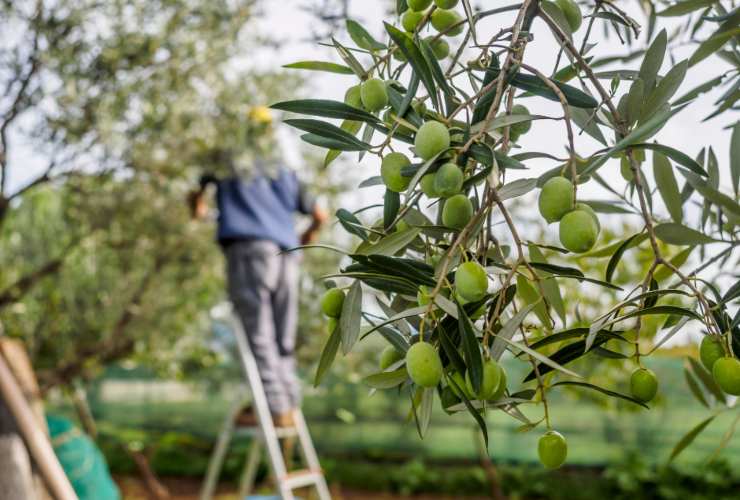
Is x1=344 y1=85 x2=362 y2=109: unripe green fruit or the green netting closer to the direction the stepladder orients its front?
the unripe green fruit

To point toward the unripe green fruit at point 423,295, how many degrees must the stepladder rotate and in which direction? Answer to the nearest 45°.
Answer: approximately 45° to its right

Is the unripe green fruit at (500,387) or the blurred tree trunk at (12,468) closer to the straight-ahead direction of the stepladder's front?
the unripe green fruit

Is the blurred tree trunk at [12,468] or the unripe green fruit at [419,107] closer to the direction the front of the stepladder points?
the unripe green fruit

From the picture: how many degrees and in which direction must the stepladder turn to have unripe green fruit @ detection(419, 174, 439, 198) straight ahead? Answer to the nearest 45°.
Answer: approximately 45° to its right

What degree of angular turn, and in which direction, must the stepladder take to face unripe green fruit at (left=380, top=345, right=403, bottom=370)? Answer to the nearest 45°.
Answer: approximately 45° to its right

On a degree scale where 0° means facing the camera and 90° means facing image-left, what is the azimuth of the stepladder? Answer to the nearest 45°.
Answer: approximately 315°

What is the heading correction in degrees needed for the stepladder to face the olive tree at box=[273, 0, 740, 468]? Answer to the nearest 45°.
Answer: approximately 45° to its right
